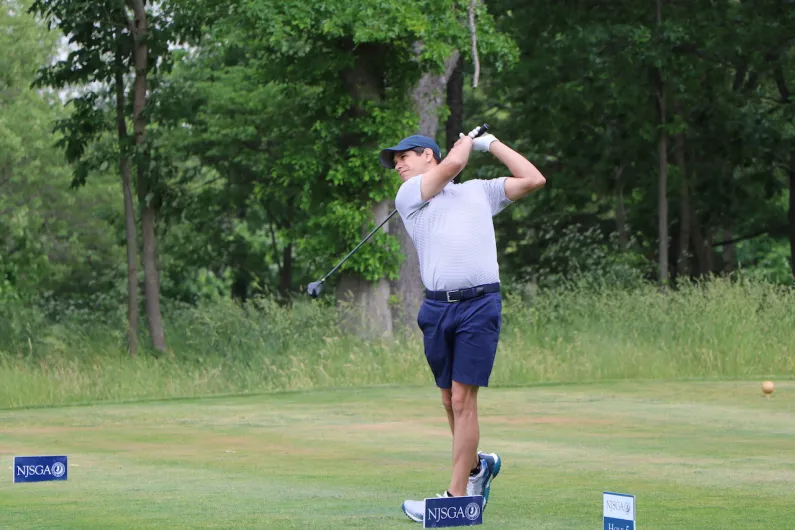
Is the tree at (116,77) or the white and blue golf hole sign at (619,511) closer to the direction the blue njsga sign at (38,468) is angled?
the white and blue golf hole sign

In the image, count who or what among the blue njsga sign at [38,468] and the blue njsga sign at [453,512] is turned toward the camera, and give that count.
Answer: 2

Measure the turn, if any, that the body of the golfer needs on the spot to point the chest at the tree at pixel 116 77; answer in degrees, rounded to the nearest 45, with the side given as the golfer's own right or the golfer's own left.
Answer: approximately 135° to the golfer's own right

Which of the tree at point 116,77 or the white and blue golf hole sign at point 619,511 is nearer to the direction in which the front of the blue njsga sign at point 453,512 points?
the white and blue golf hole sign

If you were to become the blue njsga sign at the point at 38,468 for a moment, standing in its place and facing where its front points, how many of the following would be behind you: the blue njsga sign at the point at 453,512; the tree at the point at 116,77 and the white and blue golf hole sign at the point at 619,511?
1

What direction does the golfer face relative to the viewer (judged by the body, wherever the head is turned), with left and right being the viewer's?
facing the viewer and to the left of the viewer

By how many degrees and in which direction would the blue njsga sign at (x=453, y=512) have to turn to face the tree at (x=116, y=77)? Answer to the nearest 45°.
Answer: approximately 180°

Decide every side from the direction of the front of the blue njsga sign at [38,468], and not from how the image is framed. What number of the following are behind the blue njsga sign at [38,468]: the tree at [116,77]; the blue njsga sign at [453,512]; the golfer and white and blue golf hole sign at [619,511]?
1

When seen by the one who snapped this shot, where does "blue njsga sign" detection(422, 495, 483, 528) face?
facing the viewer

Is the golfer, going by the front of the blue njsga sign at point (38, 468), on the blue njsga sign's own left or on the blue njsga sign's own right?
on the blue njsga sign's own left

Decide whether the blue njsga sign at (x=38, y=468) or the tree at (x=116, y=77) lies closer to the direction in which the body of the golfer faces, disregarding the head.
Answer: the blue njsga sign
